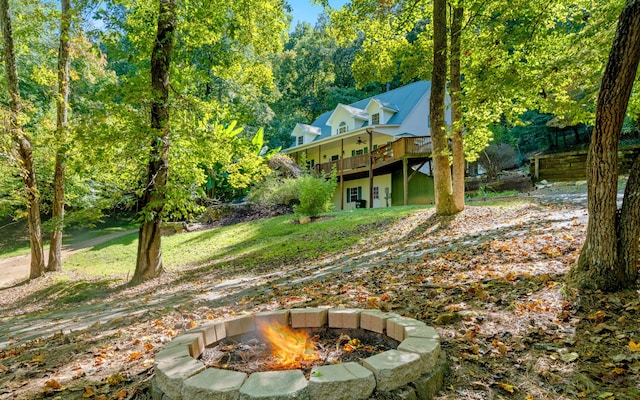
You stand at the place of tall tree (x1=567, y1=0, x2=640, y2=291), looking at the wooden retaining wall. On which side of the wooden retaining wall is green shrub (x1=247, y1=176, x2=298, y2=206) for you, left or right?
left

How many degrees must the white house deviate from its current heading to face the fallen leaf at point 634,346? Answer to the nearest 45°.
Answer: approximately 45° to its left

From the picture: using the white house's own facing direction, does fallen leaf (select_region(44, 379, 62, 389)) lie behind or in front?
in front

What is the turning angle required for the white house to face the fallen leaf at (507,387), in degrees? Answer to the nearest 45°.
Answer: approximately 45° to its left

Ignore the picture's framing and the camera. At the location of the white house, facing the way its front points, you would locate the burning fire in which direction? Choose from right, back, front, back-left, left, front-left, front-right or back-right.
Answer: front-left

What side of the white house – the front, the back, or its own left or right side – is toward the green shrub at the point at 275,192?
front

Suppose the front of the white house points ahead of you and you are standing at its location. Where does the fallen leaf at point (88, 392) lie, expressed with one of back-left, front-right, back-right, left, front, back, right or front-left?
front-left

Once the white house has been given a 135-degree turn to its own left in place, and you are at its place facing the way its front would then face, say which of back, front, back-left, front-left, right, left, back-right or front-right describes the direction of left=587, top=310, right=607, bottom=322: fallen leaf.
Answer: right

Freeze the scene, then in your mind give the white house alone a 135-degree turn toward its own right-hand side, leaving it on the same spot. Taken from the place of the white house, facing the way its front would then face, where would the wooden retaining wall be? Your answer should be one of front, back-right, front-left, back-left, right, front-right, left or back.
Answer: back-right

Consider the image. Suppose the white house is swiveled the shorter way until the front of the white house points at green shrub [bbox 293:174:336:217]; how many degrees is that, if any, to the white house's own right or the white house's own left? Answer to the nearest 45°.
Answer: approximately 45° to the white house's own left

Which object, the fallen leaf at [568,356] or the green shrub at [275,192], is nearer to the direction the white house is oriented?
the green shrub

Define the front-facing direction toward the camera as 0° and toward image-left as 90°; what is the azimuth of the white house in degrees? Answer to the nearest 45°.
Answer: approximately 45°

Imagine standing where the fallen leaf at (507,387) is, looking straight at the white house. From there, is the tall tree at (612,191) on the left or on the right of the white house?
right
